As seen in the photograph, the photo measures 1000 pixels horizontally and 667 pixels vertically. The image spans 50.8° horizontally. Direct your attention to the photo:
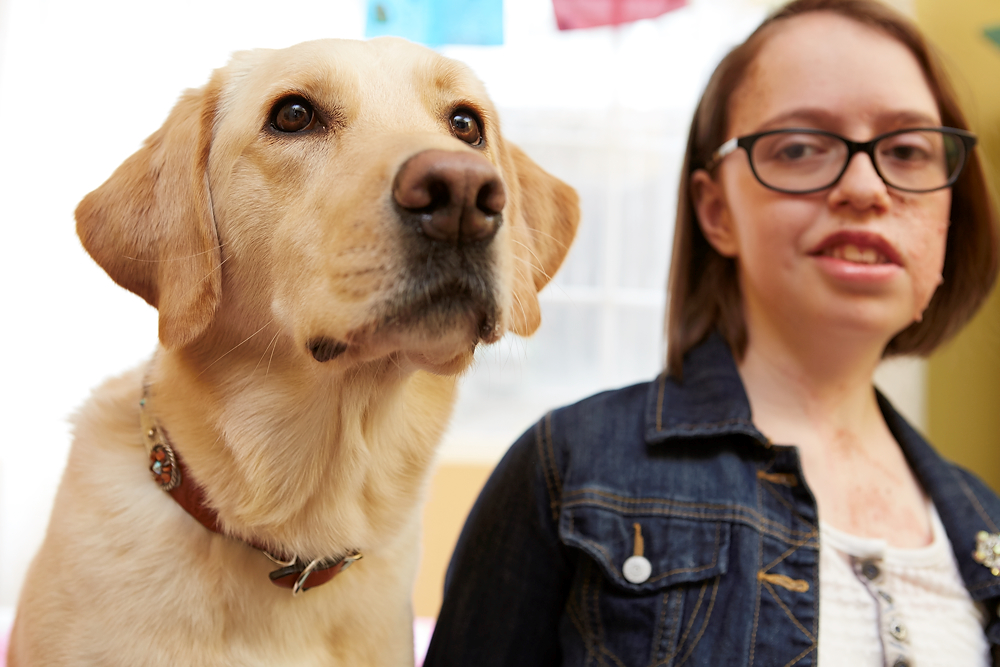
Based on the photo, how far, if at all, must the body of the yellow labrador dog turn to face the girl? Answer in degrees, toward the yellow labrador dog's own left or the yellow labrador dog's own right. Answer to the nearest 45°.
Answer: approximately 45° to the yellow labrador dog's own left

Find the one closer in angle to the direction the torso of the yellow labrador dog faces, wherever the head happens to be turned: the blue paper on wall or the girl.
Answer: the girl

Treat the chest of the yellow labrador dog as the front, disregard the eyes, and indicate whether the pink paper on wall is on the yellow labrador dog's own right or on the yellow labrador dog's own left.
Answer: on the yellow labrador dog's own left

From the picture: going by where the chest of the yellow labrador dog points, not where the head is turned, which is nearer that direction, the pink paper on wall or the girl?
the girl

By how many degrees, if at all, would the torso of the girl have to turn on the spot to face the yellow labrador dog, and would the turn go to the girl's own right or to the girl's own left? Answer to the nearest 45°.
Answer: approximately 90° to the girl's own right

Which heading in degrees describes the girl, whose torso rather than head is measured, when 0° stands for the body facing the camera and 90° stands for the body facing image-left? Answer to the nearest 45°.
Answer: approximately 315°

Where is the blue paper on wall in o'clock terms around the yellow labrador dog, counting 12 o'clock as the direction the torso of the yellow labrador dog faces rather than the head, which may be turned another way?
The blue paper on wall is roughly at 8 o'clock from the yellow labrador dog.

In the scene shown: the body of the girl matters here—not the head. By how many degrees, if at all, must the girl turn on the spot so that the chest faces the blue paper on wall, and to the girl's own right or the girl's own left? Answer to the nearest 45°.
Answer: approximately 180°
